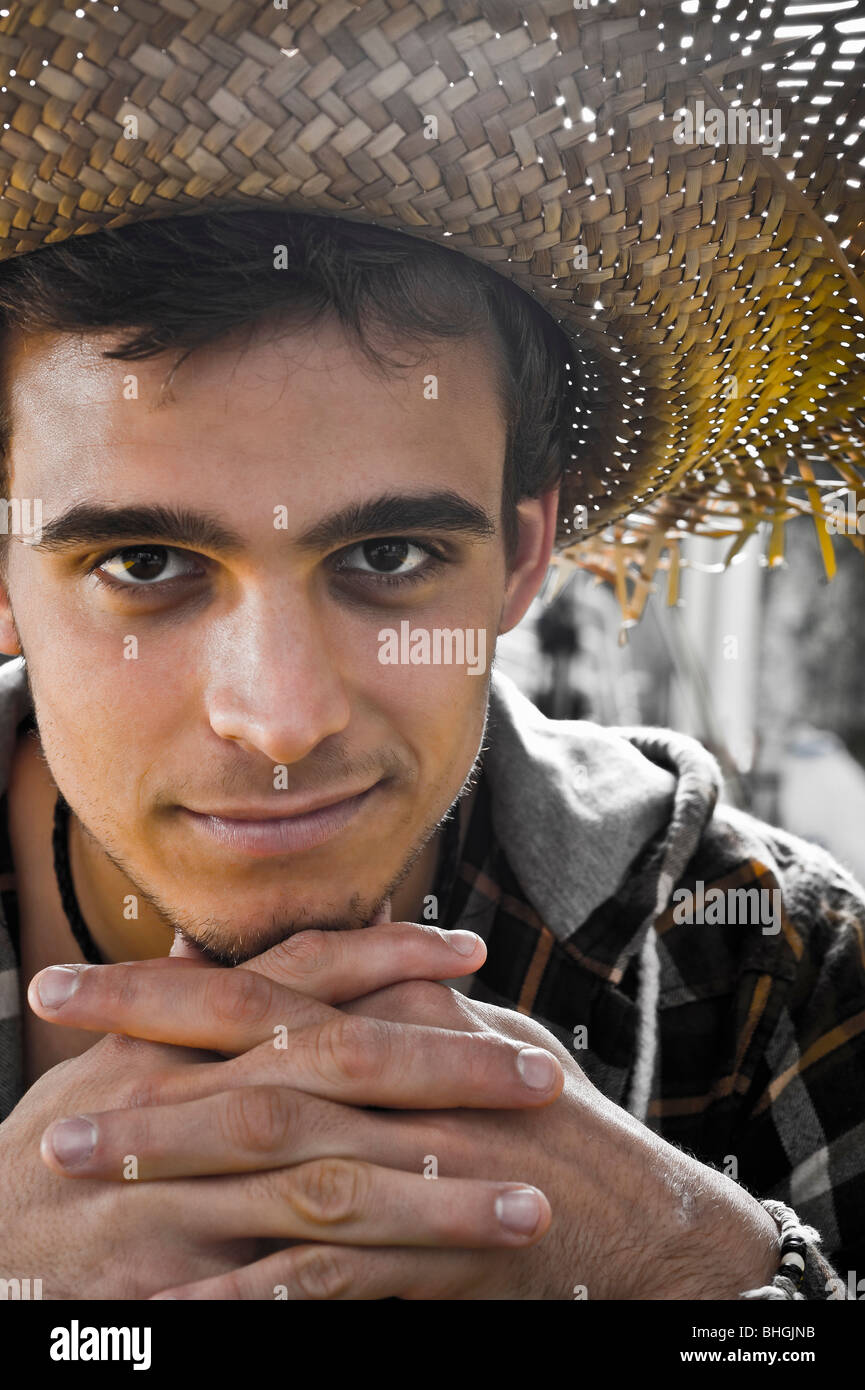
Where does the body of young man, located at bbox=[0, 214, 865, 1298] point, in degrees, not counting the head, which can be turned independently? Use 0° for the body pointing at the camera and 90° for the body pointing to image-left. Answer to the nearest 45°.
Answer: approximately 0°
